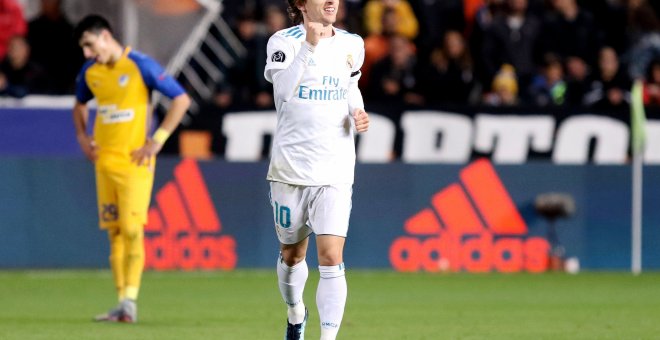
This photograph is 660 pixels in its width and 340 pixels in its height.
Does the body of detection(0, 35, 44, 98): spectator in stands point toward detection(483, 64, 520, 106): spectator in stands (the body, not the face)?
no

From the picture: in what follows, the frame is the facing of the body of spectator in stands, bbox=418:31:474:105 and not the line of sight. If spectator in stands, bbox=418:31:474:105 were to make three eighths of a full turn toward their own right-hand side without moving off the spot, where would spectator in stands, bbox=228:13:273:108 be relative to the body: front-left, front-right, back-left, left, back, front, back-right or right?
front-left

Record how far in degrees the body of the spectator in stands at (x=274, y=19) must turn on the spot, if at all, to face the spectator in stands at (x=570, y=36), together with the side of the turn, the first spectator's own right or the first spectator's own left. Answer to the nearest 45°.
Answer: approximately 90° to the first spectator's own left

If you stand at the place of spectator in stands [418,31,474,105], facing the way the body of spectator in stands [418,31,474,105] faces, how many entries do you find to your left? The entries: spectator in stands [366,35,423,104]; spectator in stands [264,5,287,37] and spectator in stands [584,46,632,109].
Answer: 1

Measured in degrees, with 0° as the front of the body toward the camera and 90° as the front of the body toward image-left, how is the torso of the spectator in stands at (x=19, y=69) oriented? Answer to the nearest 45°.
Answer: approximately 0°

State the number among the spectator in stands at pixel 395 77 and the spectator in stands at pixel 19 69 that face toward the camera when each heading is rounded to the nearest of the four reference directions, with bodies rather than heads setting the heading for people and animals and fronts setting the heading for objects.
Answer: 2

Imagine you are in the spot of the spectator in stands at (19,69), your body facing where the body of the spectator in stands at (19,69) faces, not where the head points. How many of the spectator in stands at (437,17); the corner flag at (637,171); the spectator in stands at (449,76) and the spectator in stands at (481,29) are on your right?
0

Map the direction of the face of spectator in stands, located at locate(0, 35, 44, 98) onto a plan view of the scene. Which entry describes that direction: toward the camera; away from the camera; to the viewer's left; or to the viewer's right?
toward the camera

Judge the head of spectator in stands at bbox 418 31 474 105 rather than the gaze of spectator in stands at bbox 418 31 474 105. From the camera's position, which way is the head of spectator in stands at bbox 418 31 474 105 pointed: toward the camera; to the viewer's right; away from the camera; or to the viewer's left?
toward the camera

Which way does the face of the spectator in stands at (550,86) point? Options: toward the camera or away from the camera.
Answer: toward the camera

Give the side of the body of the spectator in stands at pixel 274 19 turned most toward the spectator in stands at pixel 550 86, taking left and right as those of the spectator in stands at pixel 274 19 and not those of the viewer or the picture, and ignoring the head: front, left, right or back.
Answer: left

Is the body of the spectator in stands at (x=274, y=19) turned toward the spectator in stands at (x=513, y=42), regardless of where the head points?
no

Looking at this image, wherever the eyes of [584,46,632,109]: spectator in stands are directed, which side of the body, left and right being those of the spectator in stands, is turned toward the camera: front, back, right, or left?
front

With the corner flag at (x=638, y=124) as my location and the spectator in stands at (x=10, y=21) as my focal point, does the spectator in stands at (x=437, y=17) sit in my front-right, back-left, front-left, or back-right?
front-right

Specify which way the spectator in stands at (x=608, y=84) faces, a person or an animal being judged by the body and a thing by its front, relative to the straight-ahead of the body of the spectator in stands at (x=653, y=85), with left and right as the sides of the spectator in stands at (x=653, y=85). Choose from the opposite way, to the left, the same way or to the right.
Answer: the same way

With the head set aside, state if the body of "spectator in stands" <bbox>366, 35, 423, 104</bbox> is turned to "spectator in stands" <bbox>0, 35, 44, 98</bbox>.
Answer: no

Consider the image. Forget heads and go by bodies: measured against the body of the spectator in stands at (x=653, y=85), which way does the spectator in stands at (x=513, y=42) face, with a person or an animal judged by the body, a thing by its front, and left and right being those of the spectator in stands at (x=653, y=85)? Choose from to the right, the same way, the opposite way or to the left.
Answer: the same way

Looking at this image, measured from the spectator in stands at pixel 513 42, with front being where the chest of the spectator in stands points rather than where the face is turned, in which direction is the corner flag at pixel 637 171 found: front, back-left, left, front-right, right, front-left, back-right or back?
front-left

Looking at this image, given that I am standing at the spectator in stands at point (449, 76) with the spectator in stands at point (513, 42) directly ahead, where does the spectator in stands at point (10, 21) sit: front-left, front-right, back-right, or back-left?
back-left
